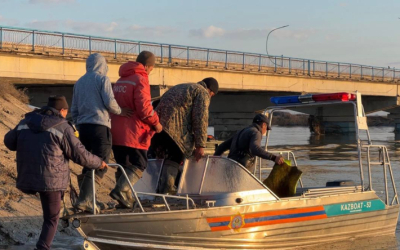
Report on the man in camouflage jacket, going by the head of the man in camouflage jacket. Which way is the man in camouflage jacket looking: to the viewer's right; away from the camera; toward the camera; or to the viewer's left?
to the viewer's right

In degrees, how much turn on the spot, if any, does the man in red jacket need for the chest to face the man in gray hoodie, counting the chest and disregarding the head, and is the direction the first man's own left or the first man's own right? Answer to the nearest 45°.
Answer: approximately 180°

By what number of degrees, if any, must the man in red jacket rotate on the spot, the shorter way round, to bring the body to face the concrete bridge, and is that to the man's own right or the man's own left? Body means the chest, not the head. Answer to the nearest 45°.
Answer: approximately 45° to the man's own left

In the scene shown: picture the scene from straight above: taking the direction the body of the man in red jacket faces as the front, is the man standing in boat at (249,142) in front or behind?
in front

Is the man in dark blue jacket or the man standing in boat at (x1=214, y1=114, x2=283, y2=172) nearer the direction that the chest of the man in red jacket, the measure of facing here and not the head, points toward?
the man standing in boat

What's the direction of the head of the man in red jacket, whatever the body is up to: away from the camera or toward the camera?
away from the camera

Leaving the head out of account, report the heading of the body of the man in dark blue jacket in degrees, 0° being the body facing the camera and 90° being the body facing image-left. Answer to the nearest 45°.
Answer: approximately 225°

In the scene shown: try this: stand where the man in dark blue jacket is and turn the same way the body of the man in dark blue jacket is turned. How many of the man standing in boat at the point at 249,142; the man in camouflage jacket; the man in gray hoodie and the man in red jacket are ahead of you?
4

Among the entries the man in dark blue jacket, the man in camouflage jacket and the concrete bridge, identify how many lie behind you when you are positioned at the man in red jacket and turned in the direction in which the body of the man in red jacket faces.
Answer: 1

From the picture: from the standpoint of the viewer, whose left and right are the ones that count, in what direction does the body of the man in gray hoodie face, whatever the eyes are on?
facing away from the viewer and to the right of the viewer

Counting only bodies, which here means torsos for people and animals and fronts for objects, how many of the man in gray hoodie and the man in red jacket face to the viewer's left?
0

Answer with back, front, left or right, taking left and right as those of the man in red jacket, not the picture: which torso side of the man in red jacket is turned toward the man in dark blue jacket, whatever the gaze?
back

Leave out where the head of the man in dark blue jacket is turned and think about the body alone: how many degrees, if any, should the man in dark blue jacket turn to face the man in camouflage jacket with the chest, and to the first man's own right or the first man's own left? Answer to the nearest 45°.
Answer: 0° — they already face them
